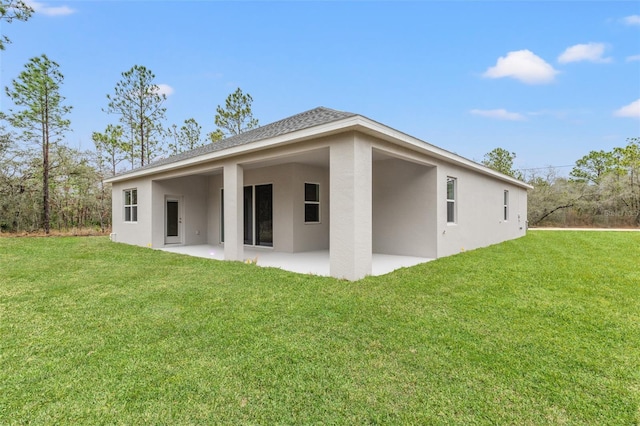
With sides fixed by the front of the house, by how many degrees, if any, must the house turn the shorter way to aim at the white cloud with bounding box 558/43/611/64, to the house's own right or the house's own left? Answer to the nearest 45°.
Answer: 0° — it already faces it

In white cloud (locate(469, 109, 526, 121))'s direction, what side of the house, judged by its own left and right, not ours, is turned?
front

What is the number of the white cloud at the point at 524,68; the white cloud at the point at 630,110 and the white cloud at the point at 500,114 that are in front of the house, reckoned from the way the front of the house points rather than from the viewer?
3

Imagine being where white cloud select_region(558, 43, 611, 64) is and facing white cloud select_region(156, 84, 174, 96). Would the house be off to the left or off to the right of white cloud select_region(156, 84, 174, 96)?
left

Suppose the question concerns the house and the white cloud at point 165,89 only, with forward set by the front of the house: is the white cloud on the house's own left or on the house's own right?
on the house's own left

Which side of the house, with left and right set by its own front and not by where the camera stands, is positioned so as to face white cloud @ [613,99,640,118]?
front

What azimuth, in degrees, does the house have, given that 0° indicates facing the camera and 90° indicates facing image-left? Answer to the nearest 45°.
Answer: approximately 225°

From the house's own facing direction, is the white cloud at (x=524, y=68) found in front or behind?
in front

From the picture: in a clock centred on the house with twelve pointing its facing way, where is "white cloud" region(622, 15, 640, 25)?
The white cloud is roughly at 1 o'clock from the house.
